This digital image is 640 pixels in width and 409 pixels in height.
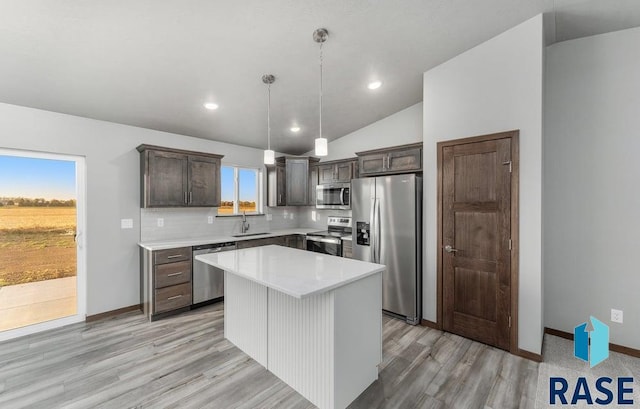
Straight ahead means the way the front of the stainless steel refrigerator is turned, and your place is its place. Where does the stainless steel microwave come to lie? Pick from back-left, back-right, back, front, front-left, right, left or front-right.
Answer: right

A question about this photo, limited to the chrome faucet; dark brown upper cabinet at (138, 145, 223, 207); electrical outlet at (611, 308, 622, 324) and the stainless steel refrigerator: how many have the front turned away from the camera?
0

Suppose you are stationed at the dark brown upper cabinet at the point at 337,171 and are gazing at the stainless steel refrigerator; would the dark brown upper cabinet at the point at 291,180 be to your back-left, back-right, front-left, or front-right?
back-right

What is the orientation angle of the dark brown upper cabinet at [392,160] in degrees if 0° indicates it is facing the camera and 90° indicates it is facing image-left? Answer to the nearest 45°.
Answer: approximately 45°

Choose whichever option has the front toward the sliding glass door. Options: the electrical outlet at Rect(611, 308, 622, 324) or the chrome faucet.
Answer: the electrical outlet

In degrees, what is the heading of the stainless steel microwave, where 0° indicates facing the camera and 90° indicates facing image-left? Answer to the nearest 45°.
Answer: approximately 45°

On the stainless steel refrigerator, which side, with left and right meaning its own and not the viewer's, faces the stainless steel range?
right

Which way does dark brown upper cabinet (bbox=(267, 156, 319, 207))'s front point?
toward the camera

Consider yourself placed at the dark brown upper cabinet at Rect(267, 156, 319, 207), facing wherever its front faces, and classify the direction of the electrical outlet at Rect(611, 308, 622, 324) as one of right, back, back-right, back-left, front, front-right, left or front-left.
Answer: front-left

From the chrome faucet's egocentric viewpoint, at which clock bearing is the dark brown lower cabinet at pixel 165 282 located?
The dark brown lower cabinet is roughly at 3 o'clock from the chrome faucet.

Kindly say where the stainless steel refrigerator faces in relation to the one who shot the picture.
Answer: facing the viewer and to the left of the viewer
